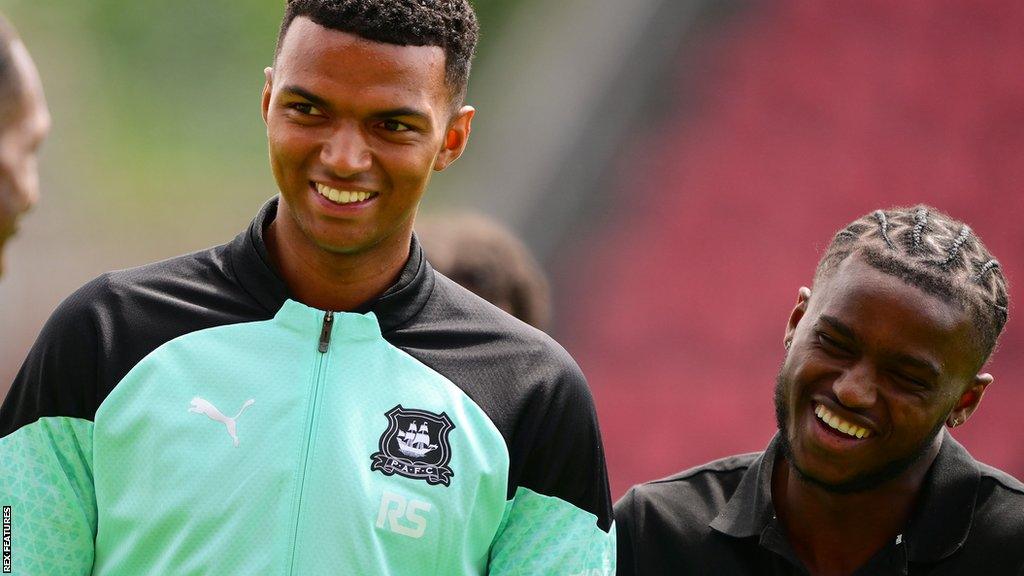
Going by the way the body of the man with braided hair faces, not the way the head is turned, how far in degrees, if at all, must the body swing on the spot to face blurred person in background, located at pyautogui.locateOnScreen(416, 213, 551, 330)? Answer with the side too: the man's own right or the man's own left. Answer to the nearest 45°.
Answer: approximately 135° to the man's own right

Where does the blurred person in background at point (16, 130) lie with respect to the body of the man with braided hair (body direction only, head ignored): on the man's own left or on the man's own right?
on the man's own right

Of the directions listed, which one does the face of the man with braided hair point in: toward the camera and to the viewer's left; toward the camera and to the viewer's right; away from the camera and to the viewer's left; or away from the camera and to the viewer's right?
toward the camera and to the viewer's left

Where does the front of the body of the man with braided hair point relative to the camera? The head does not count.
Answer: toward the camera

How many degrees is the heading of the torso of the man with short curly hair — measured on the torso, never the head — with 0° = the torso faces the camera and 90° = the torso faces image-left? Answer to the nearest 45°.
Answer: approximately 0°

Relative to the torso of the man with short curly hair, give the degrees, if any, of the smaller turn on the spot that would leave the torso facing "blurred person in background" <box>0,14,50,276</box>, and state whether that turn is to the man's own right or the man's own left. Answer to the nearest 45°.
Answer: approximately 90° to the man's own right

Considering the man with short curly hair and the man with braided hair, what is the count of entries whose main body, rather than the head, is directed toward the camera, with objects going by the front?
2

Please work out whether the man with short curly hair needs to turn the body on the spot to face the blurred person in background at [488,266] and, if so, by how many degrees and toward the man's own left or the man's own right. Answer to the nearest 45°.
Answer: approximately 180°

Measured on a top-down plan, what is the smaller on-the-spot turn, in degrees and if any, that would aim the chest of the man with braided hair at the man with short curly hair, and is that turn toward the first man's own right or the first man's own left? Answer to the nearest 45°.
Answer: approximately 45° to the first man's own right
